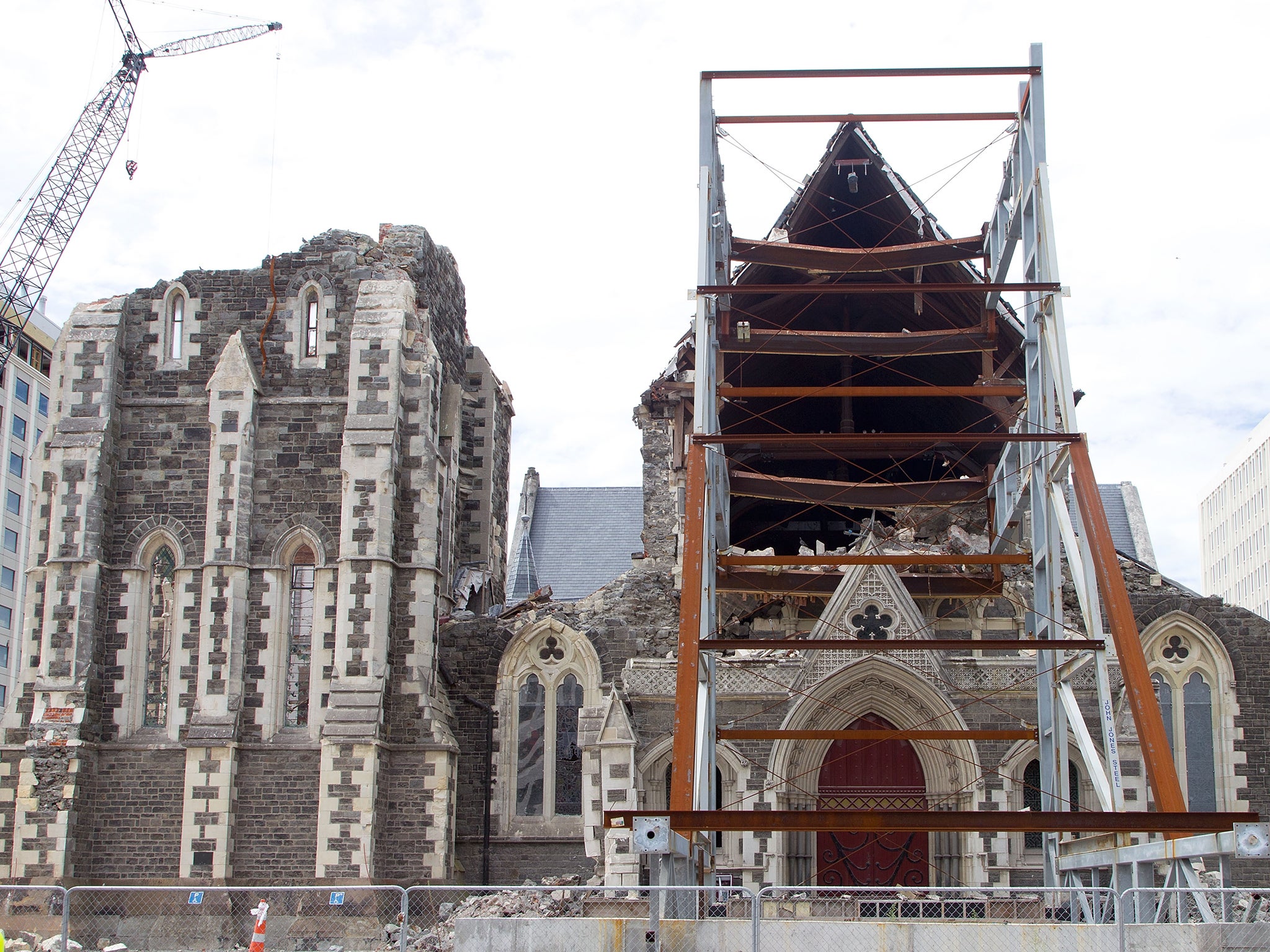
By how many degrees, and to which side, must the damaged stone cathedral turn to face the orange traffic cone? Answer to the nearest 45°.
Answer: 0° — it already faces it

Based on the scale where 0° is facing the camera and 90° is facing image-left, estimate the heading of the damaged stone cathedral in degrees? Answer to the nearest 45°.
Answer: approximately 0°

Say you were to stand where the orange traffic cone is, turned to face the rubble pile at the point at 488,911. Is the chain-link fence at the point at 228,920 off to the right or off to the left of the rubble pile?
left

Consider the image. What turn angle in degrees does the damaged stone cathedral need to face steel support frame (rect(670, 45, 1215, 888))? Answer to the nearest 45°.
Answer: approximately 45° to its left

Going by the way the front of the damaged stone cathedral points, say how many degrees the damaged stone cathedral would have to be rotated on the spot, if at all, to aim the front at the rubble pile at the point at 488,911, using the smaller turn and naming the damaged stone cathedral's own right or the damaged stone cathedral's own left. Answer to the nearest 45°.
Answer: approximately 45° to the damaged stone cathedral's own left
